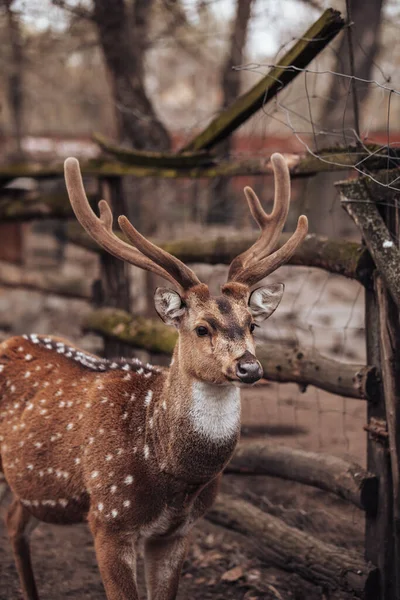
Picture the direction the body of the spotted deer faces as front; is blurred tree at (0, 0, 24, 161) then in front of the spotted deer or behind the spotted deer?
behind

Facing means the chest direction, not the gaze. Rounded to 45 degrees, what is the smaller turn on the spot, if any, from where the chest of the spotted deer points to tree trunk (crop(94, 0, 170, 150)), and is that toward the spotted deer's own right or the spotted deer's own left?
approximately 135° to the spotted deer's own left

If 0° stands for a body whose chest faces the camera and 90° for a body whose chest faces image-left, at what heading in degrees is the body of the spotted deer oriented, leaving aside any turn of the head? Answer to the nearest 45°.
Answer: approximately 315°

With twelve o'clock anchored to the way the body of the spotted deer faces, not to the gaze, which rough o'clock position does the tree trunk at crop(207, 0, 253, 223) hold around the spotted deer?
The tree trunk is roughly at 8 o'clock from the spotted deer.

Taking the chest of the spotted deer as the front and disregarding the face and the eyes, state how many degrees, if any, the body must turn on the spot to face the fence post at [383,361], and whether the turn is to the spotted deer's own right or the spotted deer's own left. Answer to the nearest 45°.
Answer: approximately 45° to the spotted deer's own left

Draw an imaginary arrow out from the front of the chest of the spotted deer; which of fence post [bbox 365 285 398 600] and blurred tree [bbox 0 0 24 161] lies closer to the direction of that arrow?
the fence post

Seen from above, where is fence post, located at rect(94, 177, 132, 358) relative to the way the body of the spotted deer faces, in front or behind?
behind
